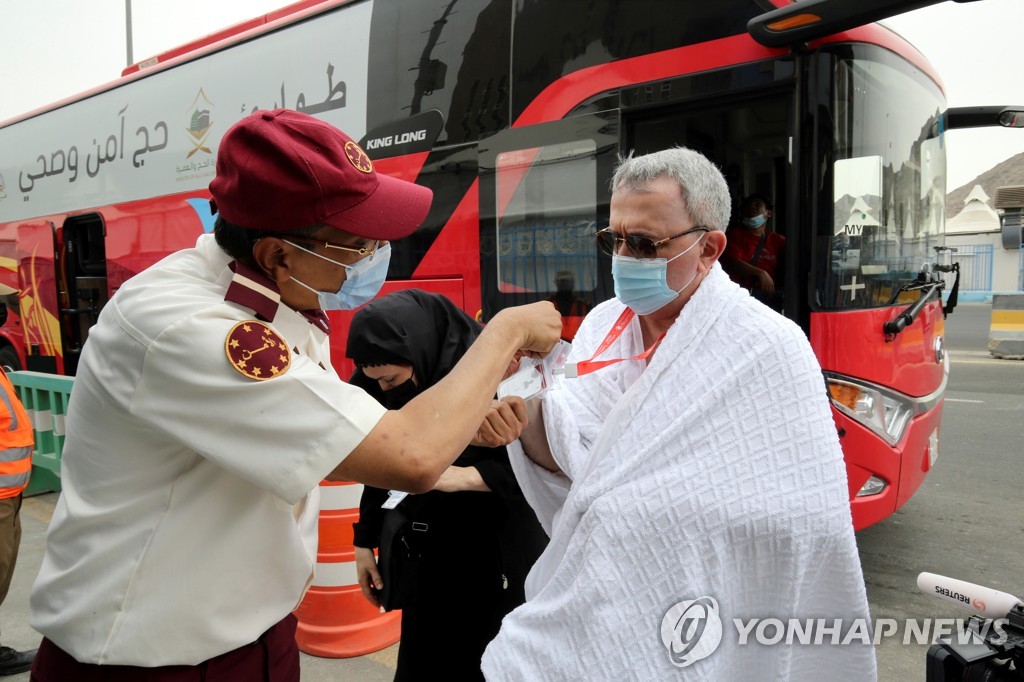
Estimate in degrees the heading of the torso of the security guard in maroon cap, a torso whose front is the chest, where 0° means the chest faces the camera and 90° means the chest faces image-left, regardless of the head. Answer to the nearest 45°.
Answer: approximately 270°

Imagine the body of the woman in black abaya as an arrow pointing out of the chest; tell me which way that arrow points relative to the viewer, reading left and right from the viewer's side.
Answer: facing the viewer and to the left of the viewer

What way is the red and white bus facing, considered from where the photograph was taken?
facing the viewer and to the right of the viewer

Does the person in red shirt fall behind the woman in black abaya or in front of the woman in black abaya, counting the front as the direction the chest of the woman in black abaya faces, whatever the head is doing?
behind

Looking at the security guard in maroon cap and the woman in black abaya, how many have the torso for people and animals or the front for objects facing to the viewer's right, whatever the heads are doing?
1

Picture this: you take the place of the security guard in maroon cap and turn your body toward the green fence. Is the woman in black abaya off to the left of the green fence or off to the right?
right

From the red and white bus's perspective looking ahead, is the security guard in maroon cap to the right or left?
on its right

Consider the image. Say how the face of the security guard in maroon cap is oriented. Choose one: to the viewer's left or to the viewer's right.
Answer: to the viewer's right

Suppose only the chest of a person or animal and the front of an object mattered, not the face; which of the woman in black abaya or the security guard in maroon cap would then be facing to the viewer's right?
the security guard in maroon cap

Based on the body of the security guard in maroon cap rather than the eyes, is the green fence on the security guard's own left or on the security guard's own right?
on the security guard's own left

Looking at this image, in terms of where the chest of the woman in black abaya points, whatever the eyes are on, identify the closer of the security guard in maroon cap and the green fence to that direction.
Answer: the security guard in maroon cap
